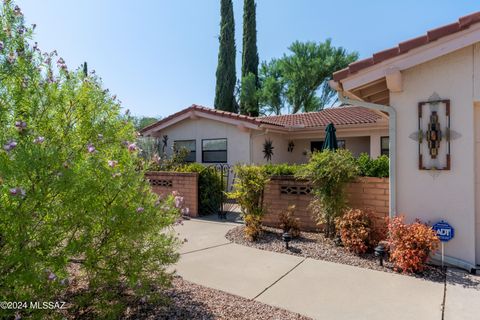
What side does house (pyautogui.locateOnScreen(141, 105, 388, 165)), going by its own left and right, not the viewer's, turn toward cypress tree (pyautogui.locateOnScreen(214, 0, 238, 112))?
back

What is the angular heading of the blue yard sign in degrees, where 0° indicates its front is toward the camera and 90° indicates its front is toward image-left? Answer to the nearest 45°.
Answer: approximately 0°

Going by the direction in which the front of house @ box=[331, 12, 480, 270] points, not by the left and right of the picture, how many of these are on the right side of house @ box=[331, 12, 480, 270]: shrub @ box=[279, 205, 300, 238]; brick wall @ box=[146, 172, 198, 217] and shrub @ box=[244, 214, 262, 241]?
3

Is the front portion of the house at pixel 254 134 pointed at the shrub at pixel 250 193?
yes

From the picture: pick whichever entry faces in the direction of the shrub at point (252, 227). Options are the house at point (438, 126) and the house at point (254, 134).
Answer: the house at point (254, 134)

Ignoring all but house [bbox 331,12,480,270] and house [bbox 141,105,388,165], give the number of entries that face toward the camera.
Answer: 2

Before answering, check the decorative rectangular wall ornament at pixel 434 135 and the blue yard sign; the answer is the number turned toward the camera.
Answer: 2

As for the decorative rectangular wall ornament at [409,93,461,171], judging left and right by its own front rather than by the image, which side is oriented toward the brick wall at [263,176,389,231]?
right

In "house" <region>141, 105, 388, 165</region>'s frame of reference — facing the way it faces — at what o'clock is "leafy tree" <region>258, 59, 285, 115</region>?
The leafy tree is roughly at 6 o'clock from the house.

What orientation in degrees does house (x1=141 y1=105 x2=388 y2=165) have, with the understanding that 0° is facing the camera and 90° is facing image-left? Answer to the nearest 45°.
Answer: approximately 0°

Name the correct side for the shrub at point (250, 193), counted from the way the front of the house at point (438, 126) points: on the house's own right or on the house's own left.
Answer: on the house's own right
